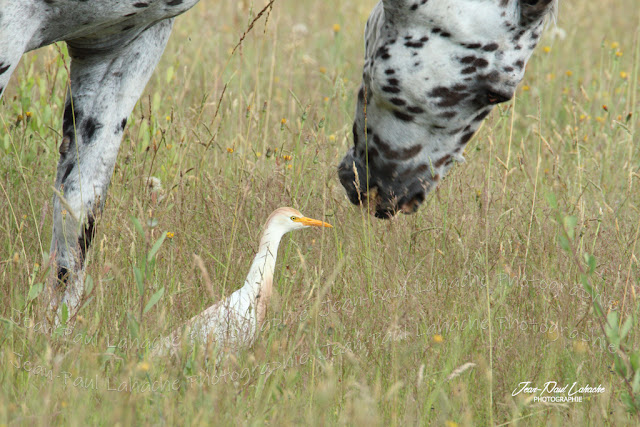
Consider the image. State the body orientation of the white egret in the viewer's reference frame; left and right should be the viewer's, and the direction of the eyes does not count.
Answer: facing to the right of the viewer
